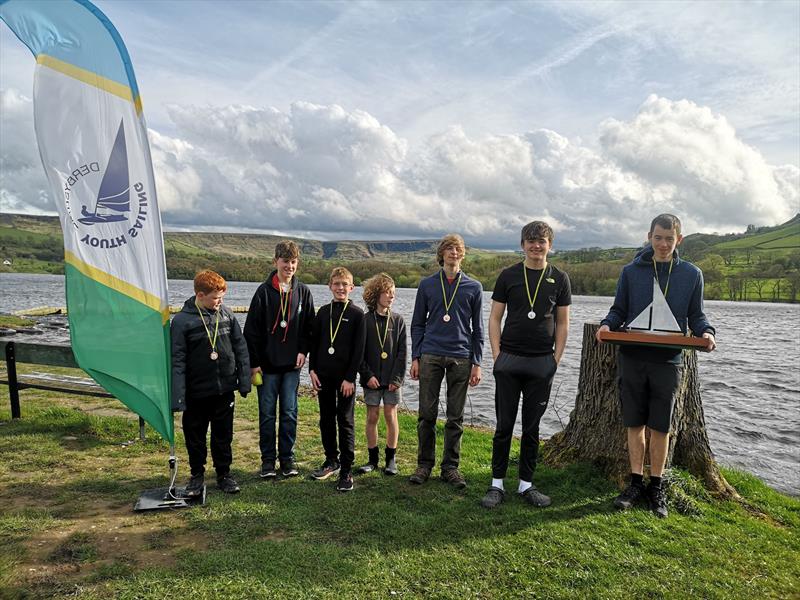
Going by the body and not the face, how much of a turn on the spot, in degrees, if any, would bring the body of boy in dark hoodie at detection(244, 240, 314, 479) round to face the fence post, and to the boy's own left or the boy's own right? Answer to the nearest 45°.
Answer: approximately 135° to the boy's own right

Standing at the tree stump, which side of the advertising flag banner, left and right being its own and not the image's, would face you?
right

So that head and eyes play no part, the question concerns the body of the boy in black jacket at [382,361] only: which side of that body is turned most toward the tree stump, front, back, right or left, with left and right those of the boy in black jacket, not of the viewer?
left

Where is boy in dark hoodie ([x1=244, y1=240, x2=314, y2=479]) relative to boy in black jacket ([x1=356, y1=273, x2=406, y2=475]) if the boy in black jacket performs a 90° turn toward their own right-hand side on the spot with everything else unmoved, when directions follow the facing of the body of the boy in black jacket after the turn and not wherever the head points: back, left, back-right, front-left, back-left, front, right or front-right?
front

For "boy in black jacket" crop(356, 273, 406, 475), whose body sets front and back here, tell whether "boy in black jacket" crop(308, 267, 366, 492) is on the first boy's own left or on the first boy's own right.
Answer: on the first boy's own right

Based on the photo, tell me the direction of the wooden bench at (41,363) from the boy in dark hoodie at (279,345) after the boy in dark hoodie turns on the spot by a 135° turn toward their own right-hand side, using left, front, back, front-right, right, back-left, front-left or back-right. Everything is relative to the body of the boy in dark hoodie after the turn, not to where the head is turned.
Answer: front

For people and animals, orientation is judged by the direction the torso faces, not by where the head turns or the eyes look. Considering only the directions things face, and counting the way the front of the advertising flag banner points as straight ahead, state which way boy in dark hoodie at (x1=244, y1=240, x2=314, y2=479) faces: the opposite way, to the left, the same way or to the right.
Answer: the opposite way

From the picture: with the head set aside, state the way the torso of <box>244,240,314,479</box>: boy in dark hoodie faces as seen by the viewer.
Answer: toward the camera

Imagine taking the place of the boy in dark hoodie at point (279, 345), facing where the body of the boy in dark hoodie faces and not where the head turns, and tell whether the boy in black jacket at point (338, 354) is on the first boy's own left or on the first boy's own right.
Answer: on the first boy's own left

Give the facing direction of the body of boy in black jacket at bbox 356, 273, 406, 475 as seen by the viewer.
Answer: toward the camera
